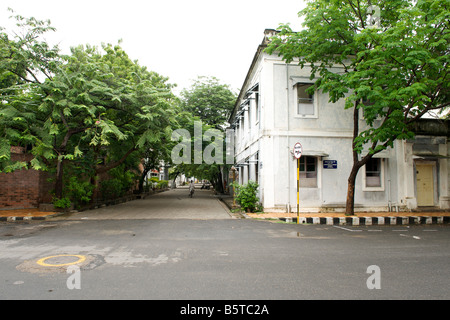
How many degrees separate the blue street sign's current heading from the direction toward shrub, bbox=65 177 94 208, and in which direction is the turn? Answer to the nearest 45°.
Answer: approximately 90° to its right

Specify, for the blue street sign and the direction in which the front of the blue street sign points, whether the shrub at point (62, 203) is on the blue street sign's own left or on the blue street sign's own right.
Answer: on the blue street sign's own right

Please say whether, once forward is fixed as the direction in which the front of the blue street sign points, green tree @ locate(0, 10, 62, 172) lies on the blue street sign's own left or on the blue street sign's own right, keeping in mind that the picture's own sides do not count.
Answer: on the blue street sign's own right

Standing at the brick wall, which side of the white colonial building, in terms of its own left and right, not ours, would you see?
right

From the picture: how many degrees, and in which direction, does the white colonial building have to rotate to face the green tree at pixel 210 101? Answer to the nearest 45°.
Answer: approximately 135° to its right

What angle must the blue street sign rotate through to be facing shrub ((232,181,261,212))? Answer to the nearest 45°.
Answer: approximately 90° to its right

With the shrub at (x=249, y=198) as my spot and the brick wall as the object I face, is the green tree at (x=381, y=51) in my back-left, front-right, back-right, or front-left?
back-left

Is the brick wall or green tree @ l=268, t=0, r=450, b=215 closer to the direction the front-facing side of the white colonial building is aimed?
the green tree

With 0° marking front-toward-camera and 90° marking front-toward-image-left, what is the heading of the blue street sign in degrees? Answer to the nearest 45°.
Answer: approximately 0°
